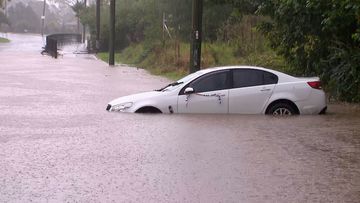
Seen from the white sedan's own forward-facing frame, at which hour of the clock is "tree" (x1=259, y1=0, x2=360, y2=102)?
The tree is roughly at 4 o'clock from the white sedan.

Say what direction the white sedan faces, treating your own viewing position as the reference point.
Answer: facing to the left of the viewer

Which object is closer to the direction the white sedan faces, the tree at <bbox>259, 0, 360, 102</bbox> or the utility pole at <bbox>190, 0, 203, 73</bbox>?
the utility pole

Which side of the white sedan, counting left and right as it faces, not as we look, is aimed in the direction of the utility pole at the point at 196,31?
right

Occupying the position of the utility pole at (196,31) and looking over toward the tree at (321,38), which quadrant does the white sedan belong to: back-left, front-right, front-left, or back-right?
front-right

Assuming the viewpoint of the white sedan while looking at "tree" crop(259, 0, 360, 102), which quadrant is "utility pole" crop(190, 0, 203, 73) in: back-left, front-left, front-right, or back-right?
front-left
